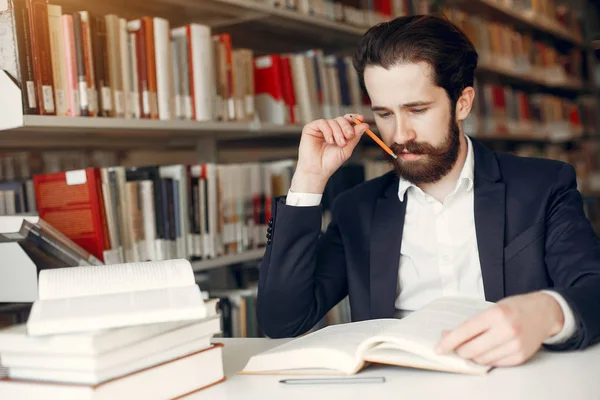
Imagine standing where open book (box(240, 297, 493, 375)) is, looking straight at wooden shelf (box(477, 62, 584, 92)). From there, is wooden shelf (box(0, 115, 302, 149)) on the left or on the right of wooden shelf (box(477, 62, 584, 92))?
left

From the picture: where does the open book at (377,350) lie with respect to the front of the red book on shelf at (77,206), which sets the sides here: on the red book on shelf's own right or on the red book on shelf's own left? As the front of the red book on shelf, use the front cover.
on the red book on shelf's own left

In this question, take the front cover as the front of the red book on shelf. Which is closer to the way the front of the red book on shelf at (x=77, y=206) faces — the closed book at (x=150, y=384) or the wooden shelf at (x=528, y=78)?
the closed book

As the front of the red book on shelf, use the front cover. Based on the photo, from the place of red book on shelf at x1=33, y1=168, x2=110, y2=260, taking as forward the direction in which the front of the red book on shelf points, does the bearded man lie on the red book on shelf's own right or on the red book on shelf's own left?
on the red book on shelf's own left

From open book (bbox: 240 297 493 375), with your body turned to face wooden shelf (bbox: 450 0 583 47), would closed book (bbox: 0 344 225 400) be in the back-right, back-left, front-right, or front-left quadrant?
back-left

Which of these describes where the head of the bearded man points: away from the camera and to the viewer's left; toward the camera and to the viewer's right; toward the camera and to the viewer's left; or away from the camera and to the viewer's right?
toward the camera and to the viewer's left

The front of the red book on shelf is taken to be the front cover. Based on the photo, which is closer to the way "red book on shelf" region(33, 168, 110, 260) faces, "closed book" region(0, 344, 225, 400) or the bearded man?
the closed book

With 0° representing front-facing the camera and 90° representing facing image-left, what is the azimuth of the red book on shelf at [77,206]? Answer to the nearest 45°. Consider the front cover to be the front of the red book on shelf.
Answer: approximately 45°
